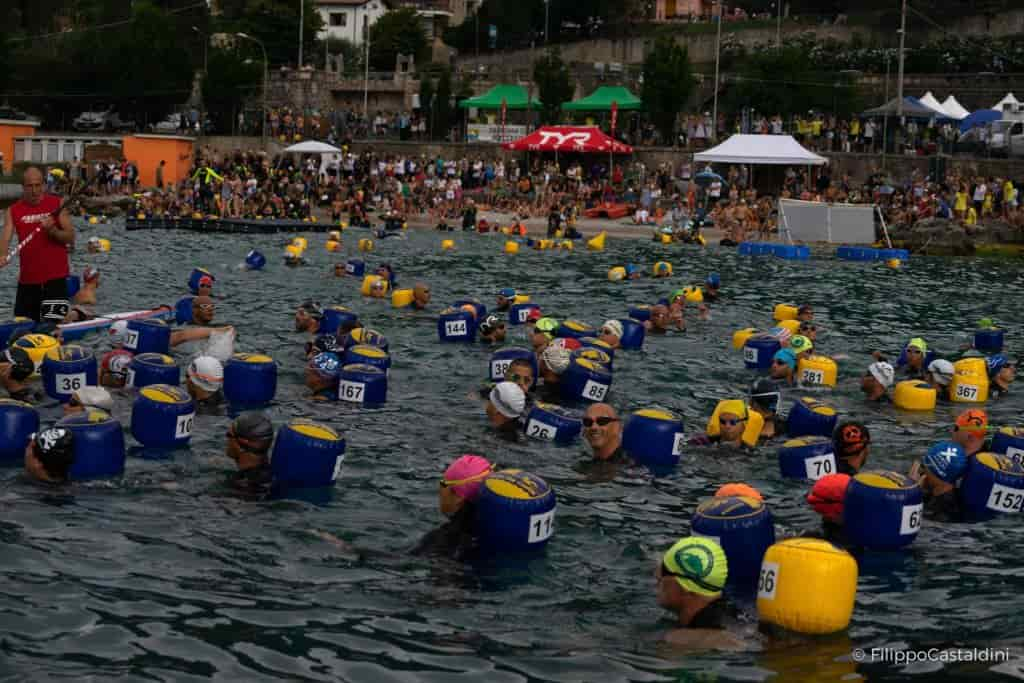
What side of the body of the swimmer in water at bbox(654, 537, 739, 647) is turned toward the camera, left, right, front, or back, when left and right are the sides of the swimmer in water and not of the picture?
left

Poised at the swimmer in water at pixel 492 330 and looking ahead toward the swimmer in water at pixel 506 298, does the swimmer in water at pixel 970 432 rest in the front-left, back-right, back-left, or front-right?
back-right

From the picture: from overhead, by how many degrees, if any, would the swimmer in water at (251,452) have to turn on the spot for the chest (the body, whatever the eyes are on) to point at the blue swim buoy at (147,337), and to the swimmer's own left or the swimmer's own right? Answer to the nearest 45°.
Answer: approximately 90° to the swimmer's own right

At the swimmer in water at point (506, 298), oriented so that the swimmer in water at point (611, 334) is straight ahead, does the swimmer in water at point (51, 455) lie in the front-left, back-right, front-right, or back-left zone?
front-right

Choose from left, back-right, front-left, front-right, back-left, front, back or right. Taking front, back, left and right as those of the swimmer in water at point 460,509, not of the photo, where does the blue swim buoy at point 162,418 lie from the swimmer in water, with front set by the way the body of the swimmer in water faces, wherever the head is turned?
front-right

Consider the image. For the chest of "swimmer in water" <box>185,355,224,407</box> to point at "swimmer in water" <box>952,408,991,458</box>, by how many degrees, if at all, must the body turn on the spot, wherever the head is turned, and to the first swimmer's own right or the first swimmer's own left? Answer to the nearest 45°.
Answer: approximately 135° to the first swimmer's own left

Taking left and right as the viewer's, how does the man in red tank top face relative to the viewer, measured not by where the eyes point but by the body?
facing the viewer

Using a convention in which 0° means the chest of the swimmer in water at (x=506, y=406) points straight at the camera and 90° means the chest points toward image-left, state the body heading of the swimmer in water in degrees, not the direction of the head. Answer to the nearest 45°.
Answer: approximately 45°

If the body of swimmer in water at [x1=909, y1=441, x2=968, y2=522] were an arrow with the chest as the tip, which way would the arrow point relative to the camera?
to the viewer's left

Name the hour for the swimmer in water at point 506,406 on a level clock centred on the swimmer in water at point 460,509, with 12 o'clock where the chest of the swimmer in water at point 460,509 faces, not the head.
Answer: the swimmer in water at point 506,406 is roughly at 3 o'clock from the swimmer in water at point 460,509.
